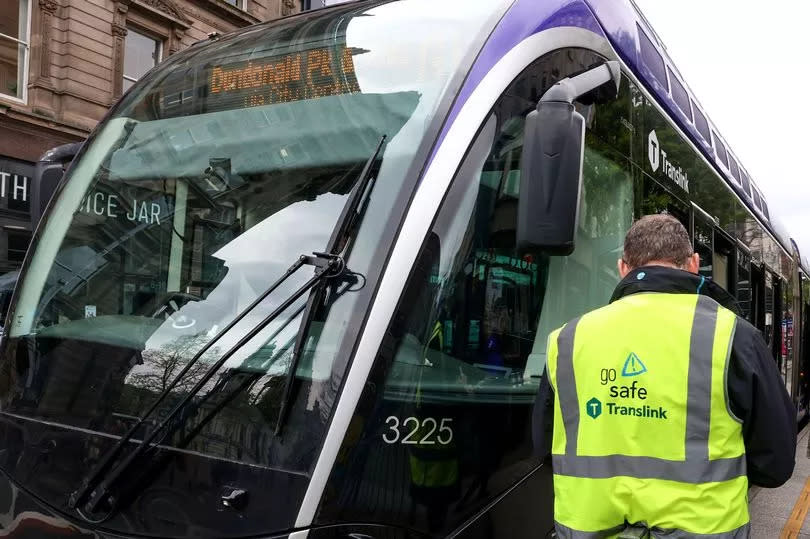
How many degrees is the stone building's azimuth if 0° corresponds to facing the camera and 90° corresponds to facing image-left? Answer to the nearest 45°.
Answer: approximately 315°

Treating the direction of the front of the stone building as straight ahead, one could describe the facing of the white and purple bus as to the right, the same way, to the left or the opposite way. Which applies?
to the right

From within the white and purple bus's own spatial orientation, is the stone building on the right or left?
on its right

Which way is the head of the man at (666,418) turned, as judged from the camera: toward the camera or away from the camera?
away from the camera

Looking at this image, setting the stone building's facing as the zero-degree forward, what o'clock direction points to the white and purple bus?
The white and purple bus is roughly at 1 o'clock from the stone building.

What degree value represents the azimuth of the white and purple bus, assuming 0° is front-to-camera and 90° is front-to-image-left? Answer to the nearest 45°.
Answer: approximately 45°

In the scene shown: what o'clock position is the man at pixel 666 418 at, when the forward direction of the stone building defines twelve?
The man is roughly at 1 o'clock from the stone building.
